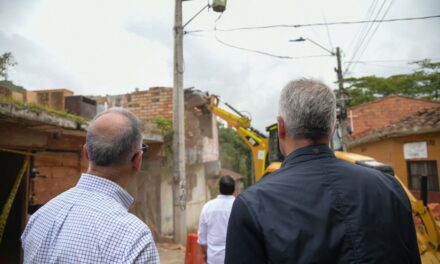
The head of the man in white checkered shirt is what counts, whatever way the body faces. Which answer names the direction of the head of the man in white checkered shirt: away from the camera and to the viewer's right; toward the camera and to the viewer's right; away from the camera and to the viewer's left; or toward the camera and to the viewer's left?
away from the camera and to the viewer's right

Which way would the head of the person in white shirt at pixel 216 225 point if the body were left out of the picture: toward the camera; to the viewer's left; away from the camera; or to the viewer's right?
away from the camera

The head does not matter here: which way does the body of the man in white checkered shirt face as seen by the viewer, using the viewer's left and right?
facing away from the viewer and to the right of the viewer

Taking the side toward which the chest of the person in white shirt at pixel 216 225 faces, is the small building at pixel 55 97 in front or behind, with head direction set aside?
in front

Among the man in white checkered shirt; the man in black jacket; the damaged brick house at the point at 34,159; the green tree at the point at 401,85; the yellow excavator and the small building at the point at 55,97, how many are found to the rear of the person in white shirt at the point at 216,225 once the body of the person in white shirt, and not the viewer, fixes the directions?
2

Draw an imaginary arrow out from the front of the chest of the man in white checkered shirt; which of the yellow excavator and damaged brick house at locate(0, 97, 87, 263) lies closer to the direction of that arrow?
the yellow excavator

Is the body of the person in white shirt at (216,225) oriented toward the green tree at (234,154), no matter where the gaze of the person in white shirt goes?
yes

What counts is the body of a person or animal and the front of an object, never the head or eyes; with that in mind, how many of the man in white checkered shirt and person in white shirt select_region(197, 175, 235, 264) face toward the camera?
0

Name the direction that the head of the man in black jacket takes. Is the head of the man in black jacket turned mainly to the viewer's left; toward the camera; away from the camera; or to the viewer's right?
away from the camera

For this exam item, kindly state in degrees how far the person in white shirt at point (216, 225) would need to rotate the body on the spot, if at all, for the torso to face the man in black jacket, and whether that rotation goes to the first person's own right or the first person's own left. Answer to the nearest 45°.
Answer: approximately 180°

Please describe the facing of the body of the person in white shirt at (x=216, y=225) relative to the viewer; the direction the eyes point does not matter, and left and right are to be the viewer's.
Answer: facing away from the viewer

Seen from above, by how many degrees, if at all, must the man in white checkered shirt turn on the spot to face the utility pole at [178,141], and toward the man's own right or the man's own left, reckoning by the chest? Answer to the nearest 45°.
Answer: approximately 45° to the man's own left

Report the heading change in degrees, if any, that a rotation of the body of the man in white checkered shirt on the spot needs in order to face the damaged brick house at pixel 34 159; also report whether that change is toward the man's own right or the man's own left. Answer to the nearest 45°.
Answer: approximately 45° to the man's own left

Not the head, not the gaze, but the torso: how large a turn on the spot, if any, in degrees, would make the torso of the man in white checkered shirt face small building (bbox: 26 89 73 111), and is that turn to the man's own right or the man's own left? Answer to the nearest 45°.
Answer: approximately 45° to the man's own left

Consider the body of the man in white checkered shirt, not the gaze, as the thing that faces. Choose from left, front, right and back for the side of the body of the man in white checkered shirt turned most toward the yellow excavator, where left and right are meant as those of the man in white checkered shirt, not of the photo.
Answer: front

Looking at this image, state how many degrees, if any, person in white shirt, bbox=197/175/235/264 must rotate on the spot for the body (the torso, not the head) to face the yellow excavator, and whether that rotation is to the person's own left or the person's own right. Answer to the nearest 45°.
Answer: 0° — they already face it
